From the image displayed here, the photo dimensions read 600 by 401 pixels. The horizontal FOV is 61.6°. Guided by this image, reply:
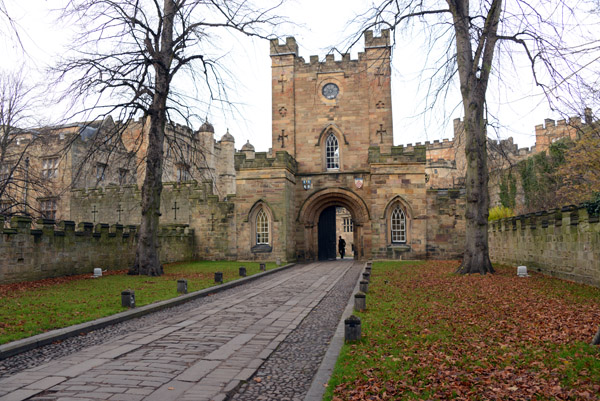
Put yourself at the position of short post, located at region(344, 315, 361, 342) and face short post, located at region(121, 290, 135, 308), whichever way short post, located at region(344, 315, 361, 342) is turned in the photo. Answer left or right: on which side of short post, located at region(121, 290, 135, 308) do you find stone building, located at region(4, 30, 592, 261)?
right

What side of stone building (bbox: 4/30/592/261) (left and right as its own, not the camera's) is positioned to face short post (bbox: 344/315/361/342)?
front

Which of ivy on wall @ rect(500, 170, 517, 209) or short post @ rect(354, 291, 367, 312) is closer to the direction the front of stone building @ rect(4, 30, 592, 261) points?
the short post

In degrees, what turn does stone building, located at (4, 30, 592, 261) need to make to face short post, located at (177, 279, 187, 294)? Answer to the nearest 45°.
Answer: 0° — it already faces it

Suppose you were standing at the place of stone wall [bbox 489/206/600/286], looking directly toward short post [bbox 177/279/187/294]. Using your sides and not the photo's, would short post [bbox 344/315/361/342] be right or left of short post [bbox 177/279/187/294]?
left

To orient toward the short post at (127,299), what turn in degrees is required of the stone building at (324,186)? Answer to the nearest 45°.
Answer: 0° — it already faces it

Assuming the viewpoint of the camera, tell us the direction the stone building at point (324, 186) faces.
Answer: facing the viewer

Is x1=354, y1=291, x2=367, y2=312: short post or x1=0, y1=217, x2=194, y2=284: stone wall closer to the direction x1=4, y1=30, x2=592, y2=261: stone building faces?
the short post

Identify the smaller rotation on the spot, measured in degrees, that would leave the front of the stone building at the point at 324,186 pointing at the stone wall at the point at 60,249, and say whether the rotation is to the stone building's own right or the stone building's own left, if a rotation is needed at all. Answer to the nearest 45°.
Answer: approximately 45° to the stone building's own right

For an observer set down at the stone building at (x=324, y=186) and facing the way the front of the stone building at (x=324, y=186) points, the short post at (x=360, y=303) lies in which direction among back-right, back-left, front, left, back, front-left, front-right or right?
front

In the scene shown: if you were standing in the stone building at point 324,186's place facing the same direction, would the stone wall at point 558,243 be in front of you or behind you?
in front
